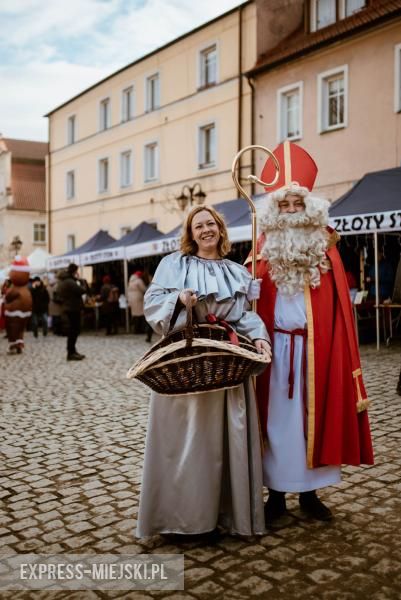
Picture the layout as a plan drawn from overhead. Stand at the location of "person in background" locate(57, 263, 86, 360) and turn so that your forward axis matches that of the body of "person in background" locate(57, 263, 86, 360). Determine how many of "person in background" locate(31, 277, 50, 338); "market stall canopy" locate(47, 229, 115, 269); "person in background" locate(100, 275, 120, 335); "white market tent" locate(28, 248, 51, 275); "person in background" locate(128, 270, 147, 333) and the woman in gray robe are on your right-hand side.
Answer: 1

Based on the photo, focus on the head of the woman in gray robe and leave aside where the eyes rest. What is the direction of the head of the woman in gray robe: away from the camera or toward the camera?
toward the camera

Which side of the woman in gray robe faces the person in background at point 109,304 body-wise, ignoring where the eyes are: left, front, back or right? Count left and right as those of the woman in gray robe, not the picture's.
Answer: back

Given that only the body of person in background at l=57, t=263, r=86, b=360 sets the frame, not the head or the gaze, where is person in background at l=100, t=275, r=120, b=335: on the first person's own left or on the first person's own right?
on the first person's own left

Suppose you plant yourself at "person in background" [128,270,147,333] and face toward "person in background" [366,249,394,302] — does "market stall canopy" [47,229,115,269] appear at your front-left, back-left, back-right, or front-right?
back-left

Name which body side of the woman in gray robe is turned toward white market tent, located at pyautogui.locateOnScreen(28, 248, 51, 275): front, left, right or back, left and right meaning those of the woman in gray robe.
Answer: back

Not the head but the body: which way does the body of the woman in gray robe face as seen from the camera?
toward the camera

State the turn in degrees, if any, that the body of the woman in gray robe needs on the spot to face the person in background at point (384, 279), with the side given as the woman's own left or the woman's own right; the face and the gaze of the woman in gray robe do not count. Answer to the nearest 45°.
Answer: approximately 180°
